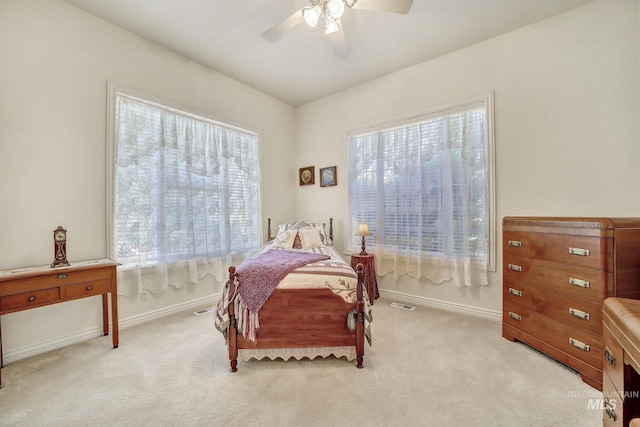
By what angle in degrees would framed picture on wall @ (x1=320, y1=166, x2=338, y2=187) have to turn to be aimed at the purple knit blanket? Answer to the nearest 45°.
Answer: approximately 45° to its left

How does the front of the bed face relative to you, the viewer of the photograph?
facing the viewer

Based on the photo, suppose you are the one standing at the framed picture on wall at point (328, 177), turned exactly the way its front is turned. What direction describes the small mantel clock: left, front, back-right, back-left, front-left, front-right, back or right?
front

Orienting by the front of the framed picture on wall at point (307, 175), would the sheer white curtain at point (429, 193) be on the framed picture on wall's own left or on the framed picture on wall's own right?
on the framed picture on wall's own left

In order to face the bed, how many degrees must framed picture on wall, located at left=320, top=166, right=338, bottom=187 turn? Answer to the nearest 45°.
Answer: approximately 45° to its left

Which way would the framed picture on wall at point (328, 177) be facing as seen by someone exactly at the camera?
facing the viewer and to the left of the viewer

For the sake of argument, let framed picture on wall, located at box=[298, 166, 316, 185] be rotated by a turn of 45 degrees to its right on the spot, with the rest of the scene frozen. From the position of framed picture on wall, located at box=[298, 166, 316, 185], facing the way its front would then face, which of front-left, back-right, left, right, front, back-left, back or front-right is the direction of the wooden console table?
front-left

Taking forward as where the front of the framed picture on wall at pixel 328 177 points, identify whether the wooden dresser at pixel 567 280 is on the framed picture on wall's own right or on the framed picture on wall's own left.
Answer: on the framed picture on wall's own left

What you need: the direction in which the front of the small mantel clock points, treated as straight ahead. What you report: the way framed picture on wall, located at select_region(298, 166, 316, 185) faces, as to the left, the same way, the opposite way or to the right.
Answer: to the right

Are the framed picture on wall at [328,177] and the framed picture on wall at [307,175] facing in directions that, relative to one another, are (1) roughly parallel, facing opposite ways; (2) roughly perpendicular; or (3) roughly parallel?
roughly parallel

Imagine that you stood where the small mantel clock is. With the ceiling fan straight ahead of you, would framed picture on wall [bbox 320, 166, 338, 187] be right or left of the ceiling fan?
left
